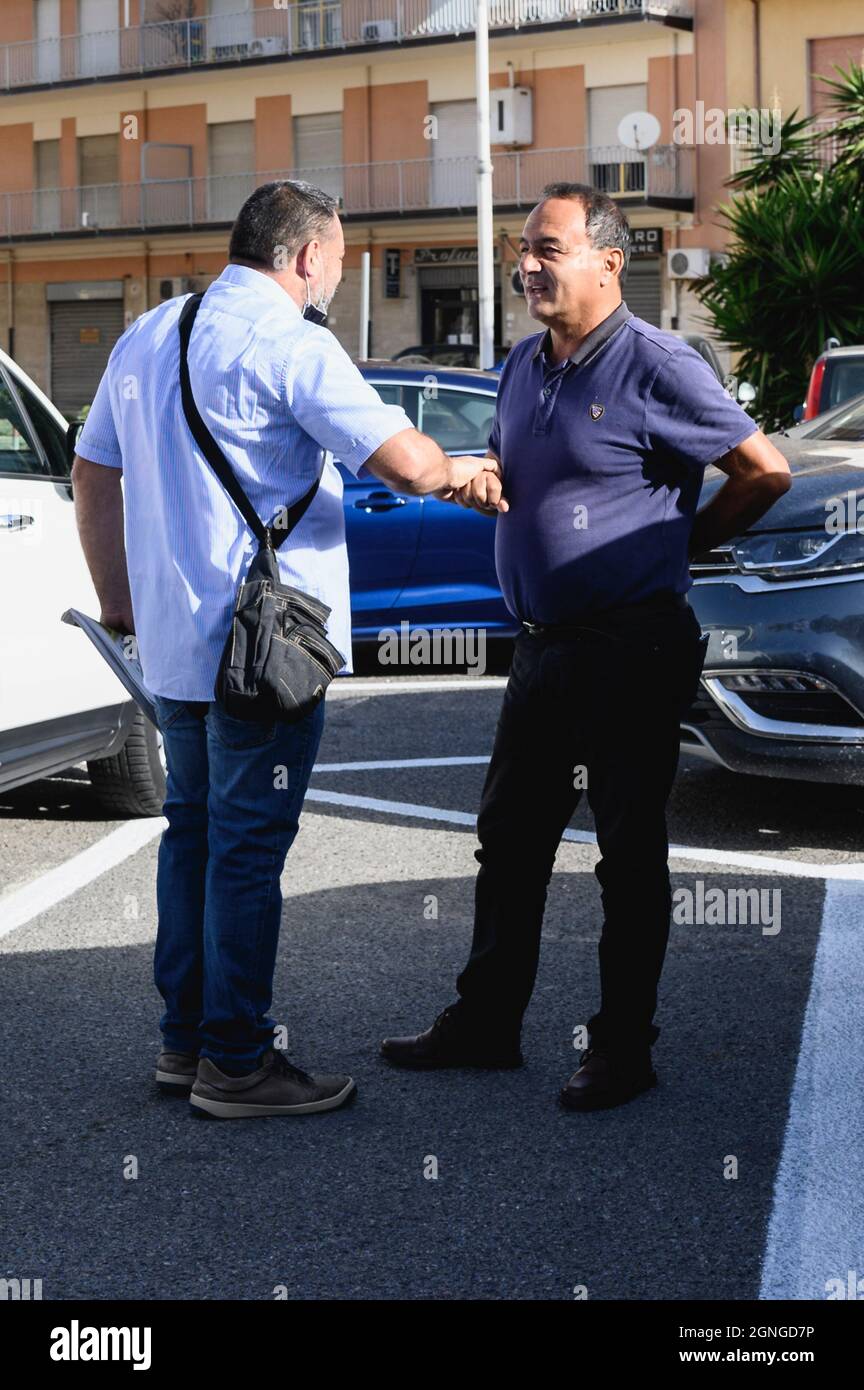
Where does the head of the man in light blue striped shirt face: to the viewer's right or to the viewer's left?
to the viewer's right

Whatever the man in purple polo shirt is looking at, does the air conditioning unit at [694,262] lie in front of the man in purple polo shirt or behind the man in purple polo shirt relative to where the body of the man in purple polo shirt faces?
behind

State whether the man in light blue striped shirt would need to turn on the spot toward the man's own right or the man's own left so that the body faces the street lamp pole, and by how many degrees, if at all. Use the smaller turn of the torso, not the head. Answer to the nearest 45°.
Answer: approximately 45° to the man's own left

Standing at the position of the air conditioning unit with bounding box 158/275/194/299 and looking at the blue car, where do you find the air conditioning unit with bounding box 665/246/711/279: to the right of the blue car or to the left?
left

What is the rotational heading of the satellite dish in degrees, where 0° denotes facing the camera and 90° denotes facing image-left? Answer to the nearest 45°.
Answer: approximately 0°
